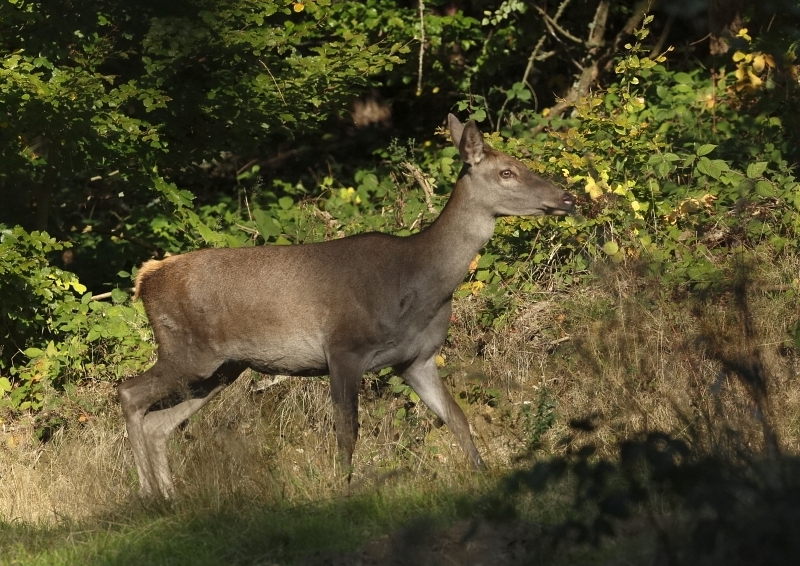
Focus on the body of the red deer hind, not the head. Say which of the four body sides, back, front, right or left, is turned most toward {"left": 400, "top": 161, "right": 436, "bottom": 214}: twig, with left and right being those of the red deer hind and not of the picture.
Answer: left

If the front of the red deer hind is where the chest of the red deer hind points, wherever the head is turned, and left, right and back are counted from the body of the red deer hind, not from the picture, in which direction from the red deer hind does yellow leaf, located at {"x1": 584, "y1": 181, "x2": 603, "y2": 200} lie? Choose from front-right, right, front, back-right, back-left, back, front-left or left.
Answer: front-left

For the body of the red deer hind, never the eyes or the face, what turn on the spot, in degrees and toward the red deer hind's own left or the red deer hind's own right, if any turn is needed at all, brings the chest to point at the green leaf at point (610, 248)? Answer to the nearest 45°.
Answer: approximately 45° to the red deer hind's own left

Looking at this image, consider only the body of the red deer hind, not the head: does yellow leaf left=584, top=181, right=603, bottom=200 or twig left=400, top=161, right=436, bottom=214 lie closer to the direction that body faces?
the yellow leaf

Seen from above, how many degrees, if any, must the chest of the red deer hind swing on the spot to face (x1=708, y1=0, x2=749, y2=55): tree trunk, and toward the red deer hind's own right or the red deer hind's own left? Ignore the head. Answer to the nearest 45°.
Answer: approximately 45° to the red deer hind's own left

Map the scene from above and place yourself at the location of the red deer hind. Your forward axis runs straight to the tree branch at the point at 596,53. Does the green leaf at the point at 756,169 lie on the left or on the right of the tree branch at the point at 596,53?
right

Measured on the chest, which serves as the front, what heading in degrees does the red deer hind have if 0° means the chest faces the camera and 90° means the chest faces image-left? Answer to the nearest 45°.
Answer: approximately 270°

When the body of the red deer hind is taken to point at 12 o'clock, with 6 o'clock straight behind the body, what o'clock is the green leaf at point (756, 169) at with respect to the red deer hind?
The green leaf is roughly at 11 o'clock from the red deer hind.
